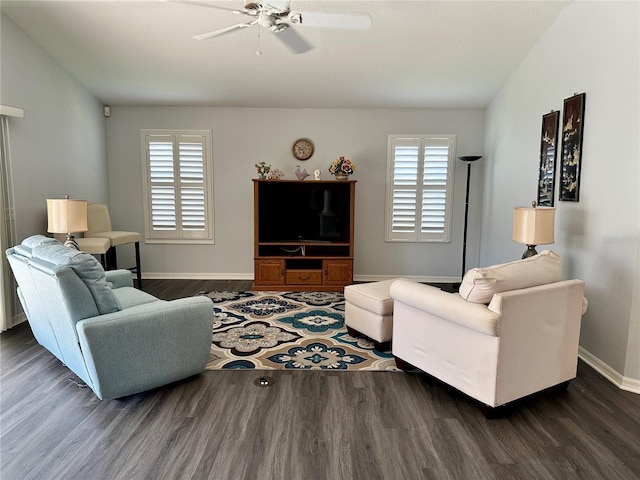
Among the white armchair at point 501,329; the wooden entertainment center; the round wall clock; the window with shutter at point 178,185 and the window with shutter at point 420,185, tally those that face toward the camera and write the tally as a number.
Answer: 4

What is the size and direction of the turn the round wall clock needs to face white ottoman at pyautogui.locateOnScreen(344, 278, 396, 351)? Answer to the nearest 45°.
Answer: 0° — it already faces it

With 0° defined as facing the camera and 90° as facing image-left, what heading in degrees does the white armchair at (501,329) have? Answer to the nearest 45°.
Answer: approximately 135°

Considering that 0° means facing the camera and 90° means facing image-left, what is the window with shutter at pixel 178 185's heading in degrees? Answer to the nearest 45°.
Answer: approximately 0°

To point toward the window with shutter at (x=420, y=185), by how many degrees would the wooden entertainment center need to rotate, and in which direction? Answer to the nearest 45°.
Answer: approximately 90° to its left

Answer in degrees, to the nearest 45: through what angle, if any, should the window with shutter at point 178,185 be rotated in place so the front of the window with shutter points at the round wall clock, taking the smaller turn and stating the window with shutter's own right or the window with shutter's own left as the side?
approximately 90° to the window with shutter's own left

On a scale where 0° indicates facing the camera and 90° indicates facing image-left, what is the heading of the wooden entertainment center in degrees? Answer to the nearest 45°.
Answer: approximately 0°

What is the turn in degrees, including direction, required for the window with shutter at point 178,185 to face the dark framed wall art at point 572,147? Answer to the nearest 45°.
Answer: approximately 45° to its left
